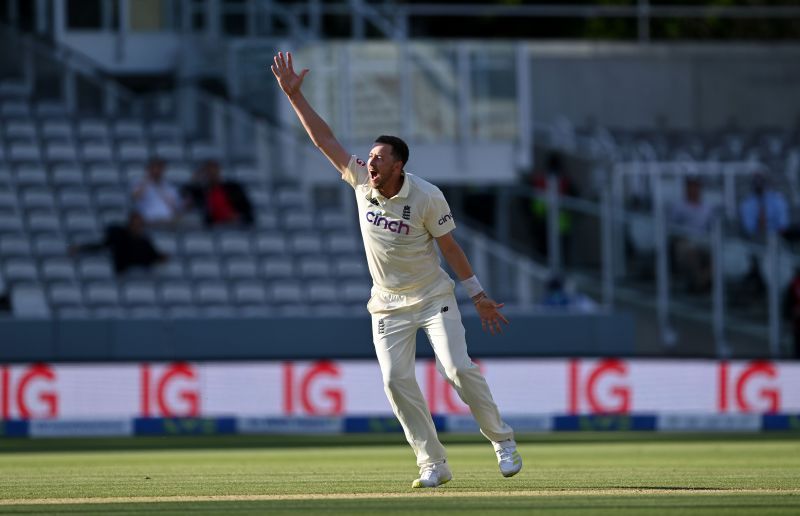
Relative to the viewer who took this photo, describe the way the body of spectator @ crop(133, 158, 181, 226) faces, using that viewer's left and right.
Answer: facing the viewer

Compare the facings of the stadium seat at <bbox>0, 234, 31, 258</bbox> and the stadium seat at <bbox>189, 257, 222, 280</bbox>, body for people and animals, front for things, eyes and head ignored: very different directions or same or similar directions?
same or similar directions

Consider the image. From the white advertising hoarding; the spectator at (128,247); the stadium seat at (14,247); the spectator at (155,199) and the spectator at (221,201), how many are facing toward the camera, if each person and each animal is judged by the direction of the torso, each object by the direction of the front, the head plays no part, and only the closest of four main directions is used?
5

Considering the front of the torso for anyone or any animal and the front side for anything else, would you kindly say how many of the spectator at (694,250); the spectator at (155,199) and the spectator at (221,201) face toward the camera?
3

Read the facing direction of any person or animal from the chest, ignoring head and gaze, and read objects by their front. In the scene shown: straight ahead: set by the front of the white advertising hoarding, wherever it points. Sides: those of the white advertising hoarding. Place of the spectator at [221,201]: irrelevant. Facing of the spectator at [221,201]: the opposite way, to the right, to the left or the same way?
the same way

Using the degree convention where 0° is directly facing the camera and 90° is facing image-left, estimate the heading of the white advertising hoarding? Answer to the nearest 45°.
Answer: approximately 0°

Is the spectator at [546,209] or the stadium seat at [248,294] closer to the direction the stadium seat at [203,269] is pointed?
the stadium seat

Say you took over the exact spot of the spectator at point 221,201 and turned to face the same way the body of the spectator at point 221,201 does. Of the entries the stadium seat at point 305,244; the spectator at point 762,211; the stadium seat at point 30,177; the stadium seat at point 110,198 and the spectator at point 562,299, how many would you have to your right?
2

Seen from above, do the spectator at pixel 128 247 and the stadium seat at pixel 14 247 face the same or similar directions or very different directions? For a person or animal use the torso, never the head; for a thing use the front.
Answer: same or similar directions

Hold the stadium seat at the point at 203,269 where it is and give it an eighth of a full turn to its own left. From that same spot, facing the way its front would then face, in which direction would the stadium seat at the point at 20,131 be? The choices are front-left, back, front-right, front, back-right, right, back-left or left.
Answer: back

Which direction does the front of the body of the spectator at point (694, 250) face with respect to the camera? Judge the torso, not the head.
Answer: toward the camera

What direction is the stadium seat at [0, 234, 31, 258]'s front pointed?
toward the camera

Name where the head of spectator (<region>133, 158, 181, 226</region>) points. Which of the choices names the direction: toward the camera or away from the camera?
toward the camera

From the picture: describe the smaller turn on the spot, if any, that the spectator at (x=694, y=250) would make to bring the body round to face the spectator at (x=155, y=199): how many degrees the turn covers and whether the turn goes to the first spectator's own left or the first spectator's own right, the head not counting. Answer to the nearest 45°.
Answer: approximately 90° to the first spectator's own right

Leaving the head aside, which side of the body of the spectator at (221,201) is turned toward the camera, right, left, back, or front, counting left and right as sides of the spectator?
front

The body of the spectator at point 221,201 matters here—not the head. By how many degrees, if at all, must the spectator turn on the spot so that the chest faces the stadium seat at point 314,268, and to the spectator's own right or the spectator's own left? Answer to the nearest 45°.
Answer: approximately 45° to the spectator's own left

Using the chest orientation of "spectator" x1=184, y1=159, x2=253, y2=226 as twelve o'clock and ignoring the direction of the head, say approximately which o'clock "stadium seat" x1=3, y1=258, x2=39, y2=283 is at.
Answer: The stadium seat is roughly at 2 o'clock from the spectator.

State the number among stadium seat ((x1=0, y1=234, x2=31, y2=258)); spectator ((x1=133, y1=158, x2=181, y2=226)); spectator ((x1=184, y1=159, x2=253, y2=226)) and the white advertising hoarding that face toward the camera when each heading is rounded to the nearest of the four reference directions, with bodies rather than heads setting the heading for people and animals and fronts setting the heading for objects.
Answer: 4

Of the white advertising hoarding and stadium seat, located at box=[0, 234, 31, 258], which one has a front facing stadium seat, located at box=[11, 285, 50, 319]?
stadium seat, located at box=[0, 234, 31, 258]

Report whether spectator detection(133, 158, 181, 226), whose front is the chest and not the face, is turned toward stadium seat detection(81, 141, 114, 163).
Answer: no
